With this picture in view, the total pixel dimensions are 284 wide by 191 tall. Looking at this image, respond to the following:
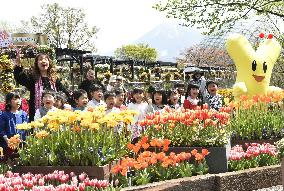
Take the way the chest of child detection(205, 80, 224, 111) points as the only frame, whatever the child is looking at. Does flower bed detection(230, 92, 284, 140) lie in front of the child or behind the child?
in front

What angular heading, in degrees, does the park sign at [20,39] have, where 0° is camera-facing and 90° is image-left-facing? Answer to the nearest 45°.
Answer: approximately 0°

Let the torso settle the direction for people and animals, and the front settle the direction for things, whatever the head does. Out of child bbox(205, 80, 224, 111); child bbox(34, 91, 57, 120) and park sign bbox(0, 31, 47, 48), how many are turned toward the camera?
3

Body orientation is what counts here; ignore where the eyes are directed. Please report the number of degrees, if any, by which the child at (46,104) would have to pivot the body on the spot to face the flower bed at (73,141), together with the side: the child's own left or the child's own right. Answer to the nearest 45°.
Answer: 0° — they already face it

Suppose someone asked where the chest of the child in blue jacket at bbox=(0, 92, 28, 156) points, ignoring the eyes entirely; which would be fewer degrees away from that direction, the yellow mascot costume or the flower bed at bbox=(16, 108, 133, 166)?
the flower bed

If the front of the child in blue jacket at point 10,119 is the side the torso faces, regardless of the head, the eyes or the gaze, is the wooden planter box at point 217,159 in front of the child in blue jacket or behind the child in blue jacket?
in front

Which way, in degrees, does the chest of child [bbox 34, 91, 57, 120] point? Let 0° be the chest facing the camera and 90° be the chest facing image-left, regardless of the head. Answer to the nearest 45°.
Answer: approximately 0°

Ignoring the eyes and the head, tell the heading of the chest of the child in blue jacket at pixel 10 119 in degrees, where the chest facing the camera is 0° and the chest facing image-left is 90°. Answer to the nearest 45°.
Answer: approximately 315°

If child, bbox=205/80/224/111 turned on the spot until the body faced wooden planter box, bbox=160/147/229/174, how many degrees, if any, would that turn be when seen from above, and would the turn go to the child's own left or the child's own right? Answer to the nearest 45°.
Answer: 0° — they already face it

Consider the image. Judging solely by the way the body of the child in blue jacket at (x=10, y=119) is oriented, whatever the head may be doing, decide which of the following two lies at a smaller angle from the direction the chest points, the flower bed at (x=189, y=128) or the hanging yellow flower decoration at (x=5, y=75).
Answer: the flower bed

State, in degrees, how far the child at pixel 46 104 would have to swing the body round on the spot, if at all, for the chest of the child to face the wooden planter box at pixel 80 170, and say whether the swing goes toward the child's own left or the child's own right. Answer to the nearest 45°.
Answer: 0° — they already face it
